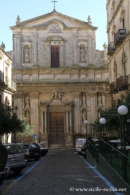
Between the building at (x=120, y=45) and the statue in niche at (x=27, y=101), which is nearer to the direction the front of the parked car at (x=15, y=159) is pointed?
the statue in niche

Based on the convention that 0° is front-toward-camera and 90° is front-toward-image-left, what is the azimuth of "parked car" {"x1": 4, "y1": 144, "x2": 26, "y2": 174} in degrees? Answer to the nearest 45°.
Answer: approximately 180°

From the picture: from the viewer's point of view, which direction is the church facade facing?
toward the camera

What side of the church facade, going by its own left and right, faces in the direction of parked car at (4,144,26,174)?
front

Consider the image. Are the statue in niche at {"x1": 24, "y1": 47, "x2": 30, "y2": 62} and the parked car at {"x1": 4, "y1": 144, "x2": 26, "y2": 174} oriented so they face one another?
yes

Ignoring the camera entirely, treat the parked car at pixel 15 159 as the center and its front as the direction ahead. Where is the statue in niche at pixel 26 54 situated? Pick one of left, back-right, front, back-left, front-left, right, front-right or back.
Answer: front

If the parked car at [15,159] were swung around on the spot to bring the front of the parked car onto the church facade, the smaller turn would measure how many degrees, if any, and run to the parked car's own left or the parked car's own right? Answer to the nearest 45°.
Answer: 0° — it already faces it

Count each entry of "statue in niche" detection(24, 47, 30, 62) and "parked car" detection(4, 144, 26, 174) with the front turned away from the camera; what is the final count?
1

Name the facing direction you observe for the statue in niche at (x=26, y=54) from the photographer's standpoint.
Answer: facing the viewer

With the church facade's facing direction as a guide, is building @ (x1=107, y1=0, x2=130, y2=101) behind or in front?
in front

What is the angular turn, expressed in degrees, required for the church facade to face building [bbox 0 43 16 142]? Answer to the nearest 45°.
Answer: approximately 45° to its right

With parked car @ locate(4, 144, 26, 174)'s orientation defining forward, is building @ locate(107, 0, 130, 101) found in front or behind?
in front

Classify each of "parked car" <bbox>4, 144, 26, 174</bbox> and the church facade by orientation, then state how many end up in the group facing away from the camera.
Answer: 1

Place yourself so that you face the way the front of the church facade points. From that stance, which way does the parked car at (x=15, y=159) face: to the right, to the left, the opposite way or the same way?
the opposite way
